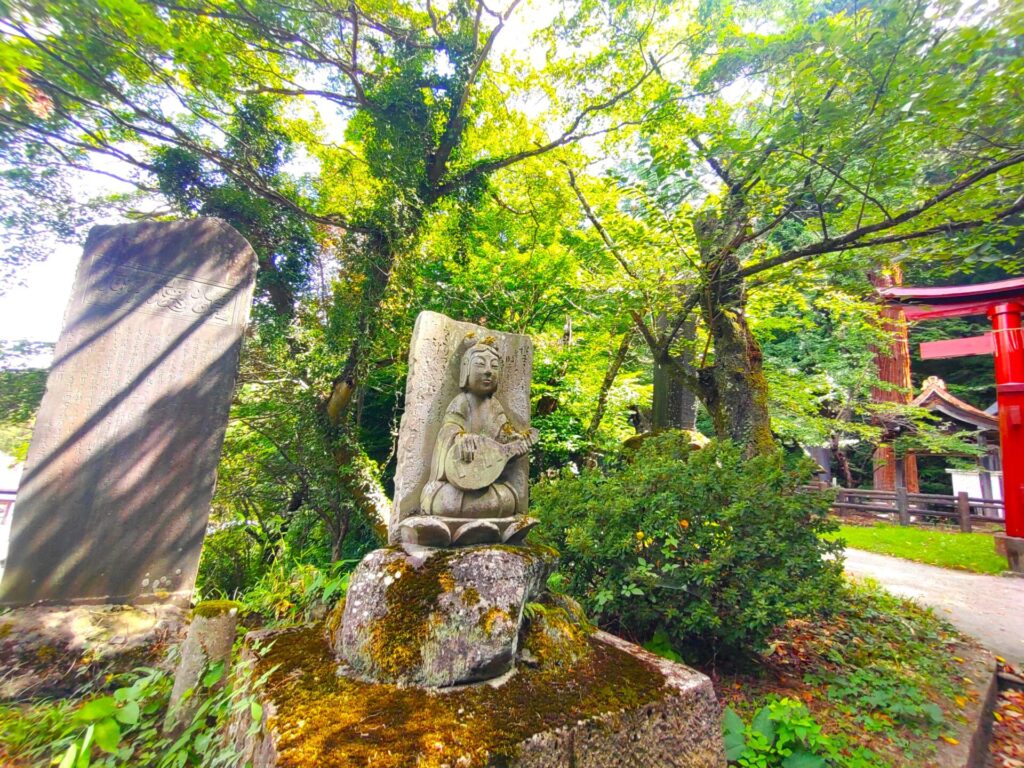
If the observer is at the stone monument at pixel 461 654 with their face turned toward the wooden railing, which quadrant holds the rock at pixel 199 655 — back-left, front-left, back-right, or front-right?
back-left

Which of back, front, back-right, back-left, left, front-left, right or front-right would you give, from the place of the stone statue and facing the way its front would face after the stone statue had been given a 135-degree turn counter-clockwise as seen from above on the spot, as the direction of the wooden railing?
front-right

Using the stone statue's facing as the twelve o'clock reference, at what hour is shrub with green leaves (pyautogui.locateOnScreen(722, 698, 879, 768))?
The shrub with green leaves is roughly at 11 o'clock from the stone statue.

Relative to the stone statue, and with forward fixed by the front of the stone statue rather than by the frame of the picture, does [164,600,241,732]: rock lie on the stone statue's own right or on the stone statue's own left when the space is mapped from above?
on the stone statue's own right

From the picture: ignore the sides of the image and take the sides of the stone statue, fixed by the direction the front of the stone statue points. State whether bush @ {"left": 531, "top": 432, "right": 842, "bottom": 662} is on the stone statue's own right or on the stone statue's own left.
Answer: on the stone statue's own left

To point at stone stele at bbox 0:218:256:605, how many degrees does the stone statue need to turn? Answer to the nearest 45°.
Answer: approximately 135° to its right

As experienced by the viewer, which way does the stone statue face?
facing the viewer and to the right of the viewer

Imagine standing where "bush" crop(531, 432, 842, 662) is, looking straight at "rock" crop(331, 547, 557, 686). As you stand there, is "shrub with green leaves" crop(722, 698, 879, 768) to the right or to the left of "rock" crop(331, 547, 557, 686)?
left

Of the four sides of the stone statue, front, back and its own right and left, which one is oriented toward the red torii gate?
left

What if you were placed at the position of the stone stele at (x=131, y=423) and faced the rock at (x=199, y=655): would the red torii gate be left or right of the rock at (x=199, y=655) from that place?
left
